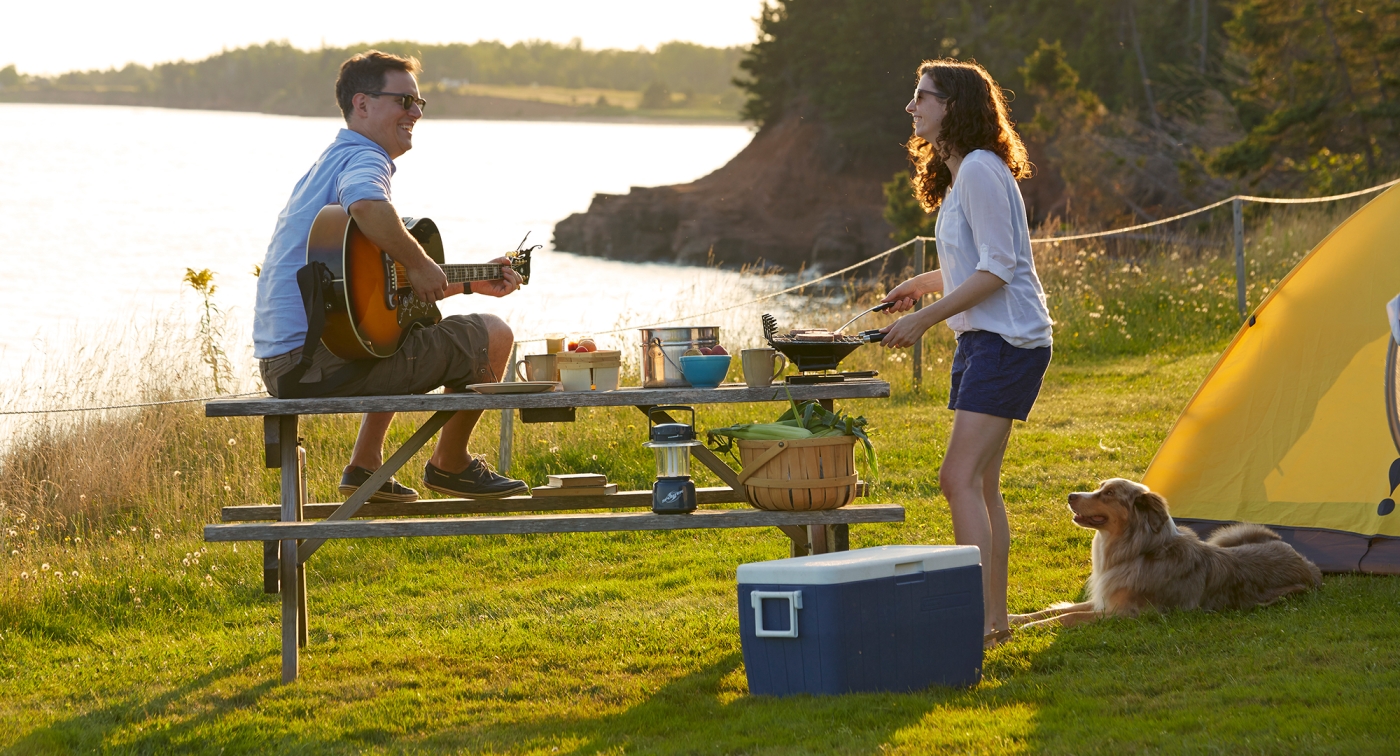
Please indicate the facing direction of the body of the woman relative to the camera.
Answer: to the viewer's left

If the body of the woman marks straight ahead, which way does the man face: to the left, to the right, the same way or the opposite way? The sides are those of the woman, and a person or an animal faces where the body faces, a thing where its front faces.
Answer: the opposite way

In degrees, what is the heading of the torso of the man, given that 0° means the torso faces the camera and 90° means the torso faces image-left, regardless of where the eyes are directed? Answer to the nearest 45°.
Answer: approximately 270°

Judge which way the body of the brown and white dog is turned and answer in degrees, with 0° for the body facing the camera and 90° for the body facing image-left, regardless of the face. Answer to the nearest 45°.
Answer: approximately 90°

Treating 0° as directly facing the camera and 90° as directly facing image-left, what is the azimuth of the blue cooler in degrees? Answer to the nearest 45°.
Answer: approximately 315°

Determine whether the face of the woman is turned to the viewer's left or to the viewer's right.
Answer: to the viewer's left
